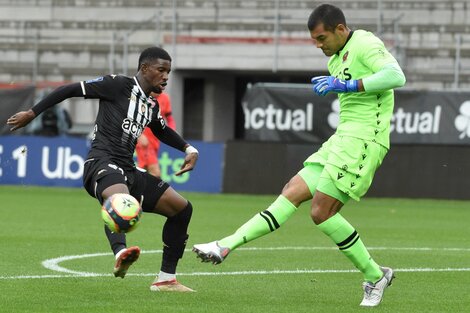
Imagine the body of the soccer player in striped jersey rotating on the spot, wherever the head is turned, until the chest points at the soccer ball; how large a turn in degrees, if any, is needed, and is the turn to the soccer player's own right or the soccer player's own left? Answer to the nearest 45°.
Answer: approximately 45° to the soccer player's own right

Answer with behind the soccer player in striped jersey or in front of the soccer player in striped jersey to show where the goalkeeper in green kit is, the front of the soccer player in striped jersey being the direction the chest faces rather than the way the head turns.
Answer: in front

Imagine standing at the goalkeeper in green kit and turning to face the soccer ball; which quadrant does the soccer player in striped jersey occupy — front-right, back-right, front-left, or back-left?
front-right

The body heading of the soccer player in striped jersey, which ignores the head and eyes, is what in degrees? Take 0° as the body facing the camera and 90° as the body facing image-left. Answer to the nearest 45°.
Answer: approximately 315°
